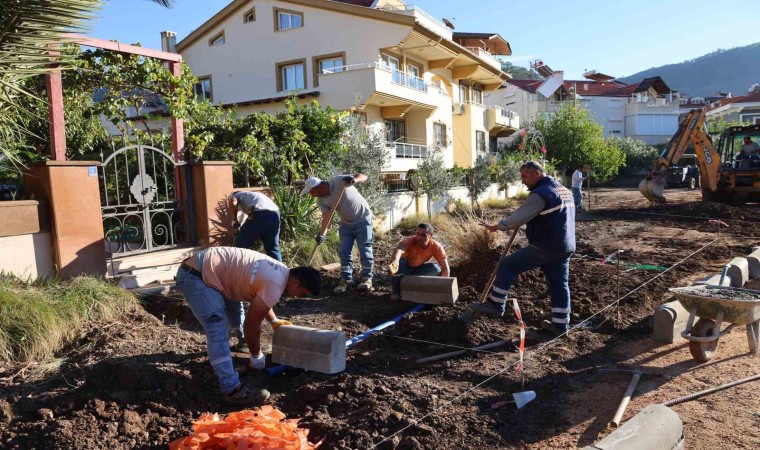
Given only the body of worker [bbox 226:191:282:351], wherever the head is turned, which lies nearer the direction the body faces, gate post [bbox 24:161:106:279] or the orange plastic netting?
the gate post

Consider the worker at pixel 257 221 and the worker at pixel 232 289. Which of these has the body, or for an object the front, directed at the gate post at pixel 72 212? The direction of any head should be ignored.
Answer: the worker at pixel 257 221

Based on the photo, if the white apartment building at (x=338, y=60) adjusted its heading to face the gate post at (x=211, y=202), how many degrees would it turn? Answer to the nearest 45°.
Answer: approximately 45° to its right

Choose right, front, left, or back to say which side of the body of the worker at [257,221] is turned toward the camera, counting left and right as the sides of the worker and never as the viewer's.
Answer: left

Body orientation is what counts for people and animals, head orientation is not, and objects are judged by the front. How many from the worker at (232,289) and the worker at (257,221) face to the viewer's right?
1

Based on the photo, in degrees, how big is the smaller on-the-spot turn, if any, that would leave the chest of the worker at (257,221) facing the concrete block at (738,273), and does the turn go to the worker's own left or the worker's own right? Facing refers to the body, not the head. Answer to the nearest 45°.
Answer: approximately 180°

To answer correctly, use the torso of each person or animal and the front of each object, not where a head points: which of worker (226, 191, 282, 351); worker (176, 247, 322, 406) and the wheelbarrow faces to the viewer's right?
worker (176, 247, 322, 406)

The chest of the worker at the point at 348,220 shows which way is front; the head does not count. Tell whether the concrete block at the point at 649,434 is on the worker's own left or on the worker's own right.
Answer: on the worker's own left

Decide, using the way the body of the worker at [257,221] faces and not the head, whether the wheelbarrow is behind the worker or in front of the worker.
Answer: behind

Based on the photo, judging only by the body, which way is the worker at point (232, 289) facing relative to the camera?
to the viewer's right
